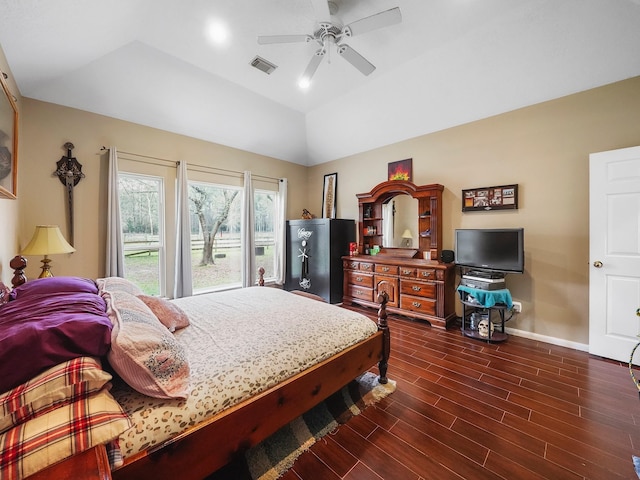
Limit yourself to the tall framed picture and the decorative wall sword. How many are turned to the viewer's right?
1

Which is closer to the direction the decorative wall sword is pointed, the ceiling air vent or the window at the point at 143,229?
the ceiling air vent

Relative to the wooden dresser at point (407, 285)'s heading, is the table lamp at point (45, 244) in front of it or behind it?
in front

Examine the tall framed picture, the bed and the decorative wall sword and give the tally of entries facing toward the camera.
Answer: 1

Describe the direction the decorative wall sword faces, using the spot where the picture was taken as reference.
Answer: facing the viewer

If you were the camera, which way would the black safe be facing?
facing the viewer and to the left of the viewer

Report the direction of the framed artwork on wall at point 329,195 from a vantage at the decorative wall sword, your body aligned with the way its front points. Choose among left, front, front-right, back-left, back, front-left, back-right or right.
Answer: left

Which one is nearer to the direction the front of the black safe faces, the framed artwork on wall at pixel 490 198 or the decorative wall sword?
the decorative wall sword

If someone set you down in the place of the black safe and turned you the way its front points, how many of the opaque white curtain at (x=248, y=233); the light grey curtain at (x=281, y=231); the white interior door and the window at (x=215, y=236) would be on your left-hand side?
1
